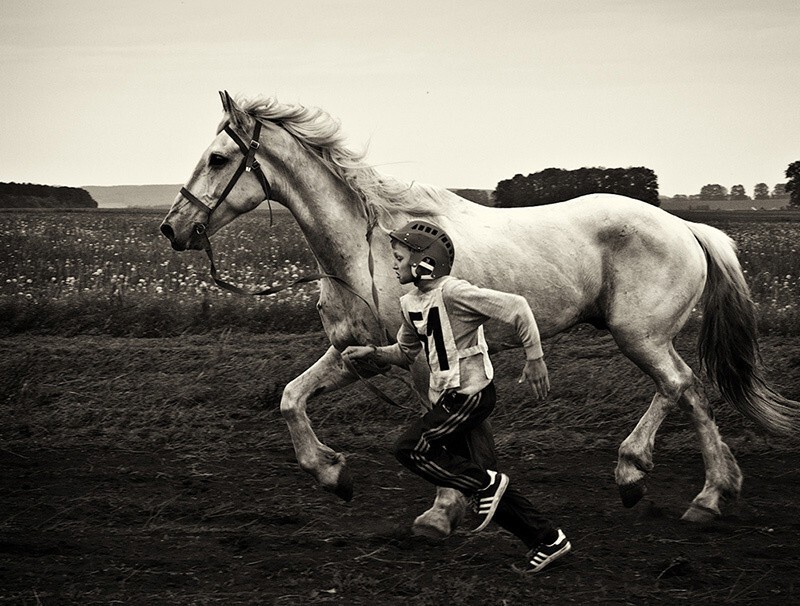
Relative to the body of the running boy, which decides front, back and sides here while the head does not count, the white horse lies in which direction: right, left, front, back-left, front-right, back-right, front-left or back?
right

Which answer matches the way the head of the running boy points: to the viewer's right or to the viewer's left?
to the viewer's left

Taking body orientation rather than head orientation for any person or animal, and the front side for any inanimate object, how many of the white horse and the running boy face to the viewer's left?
2

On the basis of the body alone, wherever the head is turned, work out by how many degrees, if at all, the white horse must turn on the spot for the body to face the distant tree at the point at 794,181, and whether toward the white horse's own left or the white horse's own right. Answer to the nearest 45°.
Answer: approximately 135° to the white horse's own right

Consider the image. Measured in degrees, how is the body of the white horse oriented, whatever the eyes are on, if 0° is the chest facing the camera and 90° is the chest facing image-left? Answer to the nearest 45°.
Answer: approximately 90°

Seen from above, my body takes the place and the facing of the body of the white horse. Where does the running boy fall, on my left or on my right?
on my left

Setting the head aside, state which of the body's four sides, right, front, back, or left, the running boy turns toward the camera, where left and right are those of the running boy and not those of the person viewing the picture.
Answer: left
